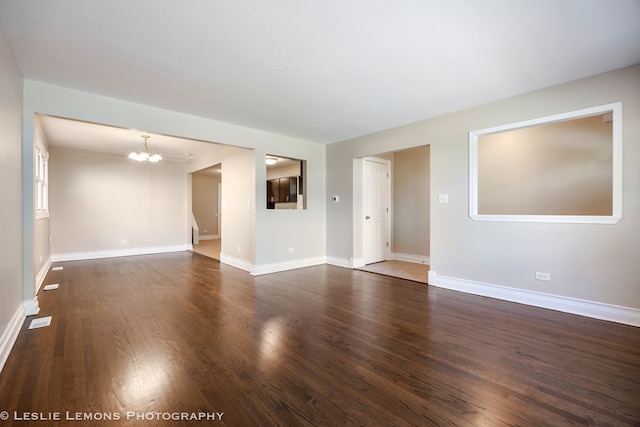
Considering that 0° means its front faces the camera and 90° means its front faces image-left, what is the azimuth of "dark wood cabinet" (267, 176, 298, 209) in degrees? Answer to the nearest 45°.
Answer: approximately 45°
